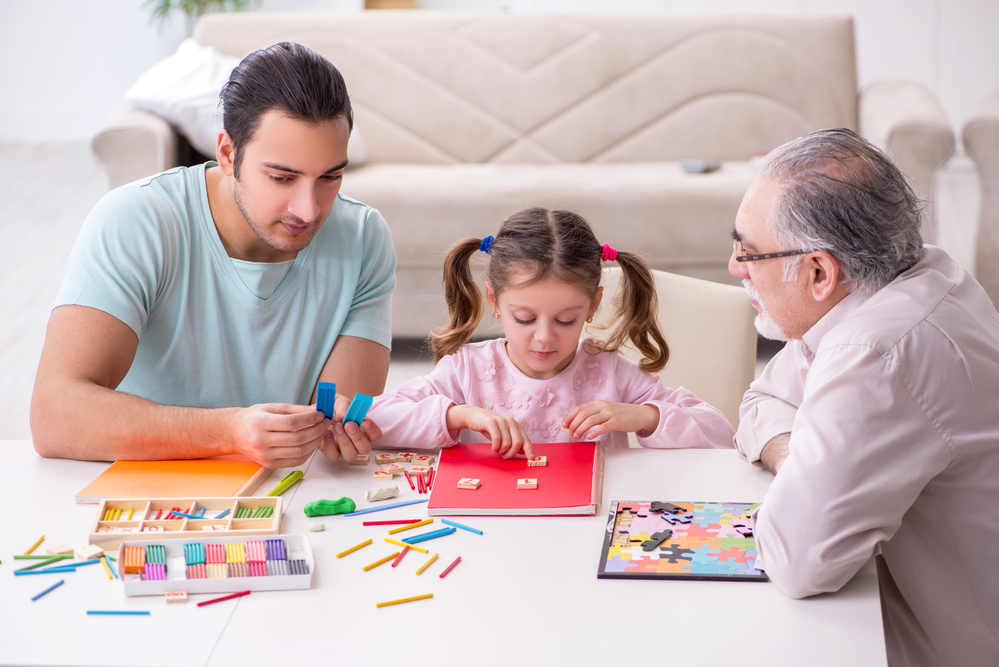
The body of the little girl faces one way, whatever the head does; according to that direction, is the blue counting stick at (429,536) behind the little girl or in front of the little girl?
in front

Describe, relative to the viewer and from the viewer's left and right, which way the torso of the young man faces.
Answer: facing the viewer and to the right of the viewer

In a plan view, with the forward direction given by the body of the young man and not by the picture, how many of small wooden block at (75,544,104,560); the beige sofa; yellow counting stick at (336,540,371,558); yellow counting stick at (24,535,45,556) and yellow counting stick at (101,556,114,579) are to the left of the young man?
1

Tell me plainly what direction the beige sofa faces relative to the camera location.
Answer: facing the viewer

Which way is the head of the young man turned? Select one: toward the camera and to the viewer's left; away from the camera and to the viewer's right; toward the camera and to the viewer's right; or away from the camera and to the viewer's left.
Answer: toward the camera and to the viewer's right

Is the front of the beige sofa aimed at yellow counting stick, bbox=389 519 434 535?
yes

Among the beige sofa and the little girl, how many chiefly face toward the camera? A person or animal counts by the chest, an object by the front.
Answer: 2

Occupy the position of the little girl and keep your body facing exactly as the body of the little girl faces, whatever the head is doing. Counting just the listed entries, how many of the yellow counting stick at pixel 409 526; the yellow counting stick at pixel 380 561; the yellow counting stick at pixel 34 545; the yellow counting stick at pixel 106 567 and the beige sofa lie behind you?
1

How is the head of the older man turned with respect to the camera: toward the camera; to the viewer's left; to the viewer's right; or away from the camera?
to the viewer's left

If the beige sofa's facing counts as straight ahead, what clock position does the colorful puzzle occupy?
The colorful puzzle is roughly at 12 o'clock from the beige sofa.

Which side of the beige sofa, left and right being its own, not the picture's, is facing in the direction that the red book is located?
front

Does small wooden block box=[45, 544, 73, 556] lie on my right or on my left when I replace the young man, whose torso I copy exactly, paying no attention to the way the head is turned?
on my right
